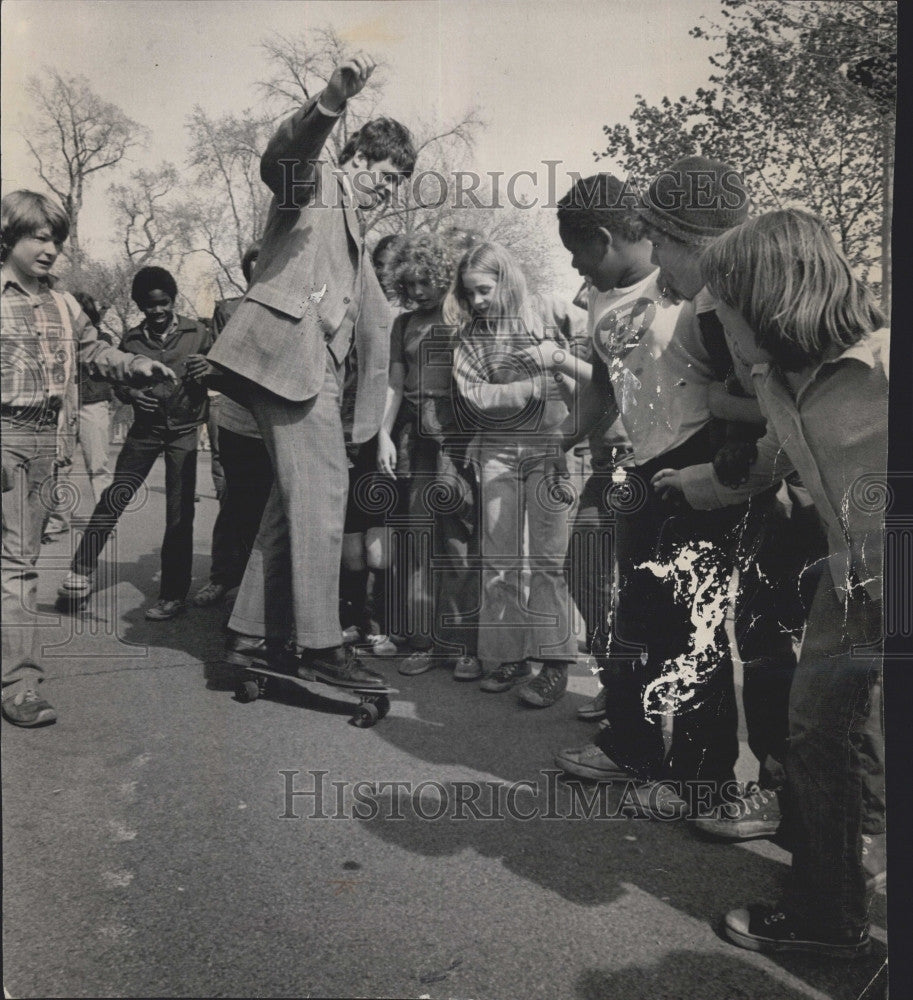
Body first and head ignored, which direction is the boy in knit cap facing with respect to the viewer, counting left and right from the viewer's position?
facing to the left of the viewer

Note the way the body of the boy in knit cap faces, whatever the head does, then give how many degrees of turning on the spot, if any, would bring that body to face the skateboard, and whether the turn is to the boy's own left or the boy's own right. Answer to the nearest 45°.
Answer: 0° — they already face it
